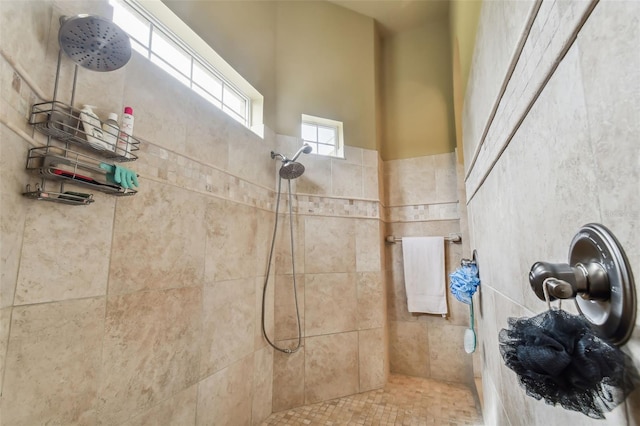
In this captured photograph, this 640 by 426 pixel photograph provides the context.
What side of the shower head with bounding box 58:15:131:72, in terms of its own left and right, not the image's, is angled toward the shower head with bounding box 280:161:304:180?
left

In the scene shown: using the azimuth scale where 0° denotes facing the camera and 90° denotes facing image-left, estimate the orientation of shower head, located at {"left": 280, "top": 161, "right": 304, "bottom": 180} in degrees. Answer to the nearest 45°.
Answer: approximately 315°

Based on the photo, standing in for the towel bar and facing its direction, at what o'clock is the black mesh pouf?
The black mesh pouf is roughly at 12 o'clock from the towel bar.

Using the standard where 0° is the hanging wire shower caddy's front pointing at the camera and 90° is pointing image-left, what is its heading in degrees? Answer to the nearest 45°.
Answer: approximately 315°

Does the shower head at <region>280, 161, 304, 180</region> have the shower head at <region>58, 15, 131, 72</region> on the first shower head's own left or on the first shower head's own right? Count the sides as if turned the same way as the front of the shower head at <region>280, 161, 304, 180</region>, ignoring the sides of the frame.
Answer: on the first shower head's own right

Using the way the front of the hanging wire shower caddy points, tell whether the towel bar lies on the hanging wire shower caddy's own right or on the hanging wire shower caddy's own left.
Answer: on the hanging wire shower caddy's own left

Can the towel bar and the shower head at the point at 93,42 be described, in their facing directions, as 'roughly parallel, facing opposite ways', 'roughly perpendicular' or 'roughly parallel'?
roughly perpendicular

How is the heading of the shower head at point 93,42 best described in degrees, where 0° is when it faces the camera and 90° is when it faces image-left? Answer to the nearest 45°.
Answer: approximately 315°

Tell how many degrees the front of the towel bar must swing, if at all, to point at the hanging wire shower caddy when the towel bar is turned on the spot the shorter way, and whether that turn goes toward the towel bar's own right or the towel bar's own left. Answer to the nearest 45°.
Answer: approximately 45° to the towel bar's own right

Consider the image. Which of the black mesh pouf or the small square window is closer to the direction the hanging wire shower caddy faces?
the black mesh pouf
